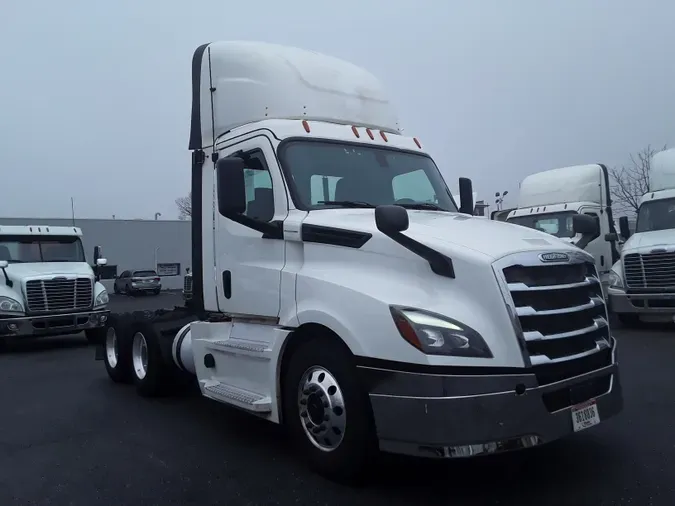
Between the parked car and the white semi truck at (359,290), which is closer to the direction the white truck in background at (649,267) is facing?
the white semi truck

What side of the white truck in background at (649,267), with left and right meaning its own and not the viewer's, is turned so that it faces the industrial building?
right

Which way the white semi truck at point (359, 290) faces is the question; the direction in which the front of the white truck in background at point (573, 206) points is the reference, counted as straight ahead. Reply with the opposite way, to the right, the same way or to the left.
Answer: to the left

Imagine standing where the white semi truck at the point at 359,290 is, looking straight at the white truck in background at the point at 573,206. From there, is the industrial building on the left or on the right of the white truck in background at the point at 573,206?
left

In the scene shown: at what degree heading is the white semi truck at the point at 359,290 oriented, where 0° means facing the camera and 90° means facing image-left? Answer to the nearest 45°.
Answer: approximately 315°

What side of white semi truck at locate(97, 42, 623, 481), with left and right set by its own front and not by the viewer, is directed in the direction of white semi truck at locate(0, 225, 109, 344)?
back

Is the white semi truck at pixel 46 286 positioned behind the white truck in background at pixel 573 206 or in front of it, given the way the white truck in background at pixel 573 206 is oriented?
in front

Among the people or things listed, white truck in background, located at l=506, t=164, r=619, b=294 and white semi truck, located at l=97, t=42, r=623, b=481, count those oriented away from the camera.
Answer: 0

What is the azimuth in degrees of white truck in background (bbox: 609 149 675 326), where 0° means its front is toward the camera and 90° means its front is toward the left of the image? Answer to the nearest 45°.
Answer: approximately 45°

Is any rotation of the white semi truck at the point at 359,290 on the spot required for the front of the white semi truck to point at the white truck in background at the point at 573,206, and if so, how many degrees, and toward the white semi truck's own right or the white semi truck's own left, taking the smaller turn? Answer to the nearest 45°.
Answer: approximately 90° to the white semi truck's own left

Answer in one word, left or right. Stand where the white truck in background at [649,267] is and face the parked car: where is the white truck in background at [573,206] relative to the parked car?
right

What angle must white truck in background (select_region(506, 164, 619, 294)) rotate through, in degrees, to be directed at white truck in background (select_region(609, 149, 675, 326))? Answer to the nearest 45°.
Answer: approximately 90° to its left

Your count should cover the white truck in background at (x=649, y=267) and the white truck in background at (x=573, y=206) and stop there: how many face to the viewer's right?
0
